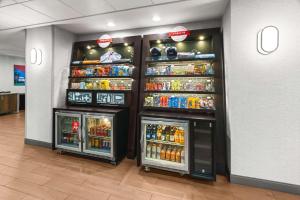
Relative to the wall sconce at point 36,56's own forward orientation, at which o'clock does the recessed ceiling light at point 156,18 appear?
The recessed ceiling light is roughly at 9 o'clock from the wall sconce.

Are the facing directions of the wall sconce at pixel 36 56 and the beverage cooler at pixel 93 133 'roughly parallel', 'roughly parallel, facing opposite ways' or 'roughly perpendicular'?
roughly parallel

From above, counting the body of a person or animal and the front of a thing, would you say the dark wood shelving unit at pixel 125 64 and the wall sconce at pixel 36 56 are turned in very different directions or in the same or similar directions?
same or similar directions

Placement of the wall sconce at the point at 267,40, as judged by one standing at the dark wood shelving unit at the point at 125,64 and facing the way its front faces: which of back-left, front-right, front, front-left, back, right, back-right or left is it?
left

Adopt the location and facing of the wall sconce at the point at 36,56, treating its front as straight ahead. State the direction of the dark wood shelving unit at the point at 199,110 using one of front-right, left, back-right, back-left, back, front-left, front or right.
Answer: left

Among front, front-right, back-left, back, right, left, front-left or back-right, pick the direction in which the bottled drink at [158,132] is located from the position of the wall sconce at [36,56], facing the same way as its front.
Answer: left

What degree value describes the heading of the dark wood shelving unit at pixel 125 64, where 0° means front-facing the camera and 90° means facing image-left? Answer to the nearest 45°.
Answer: approximately 45°

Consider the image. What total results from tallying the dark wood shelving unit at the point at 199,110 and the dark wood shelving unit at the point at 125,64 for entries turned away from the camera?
0

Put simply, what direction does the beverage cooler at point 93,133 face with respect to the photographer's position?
facing the viewer and to the left of the viewer
